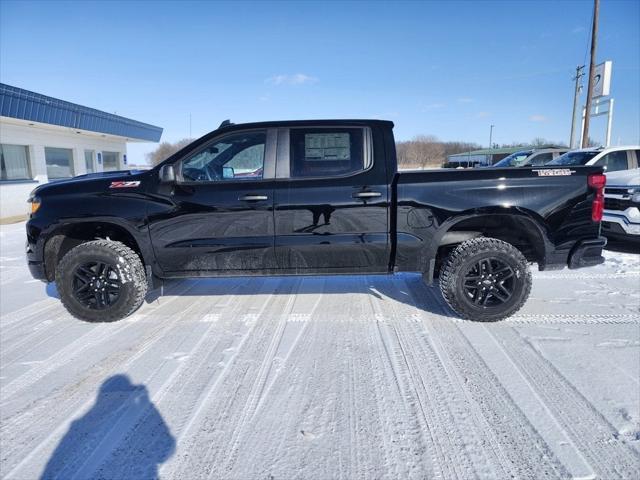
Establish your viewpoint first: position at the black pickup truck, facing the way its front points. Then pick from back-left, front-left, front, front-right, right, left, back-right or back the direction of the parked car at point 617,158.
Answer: back-right

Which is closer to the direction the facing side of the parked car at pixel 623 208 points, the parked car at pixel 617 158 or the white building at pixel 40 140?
the white building

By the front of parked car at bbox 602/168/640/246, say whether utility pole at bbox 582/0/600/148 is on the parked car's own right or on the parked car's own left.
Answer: on the parked car's own right

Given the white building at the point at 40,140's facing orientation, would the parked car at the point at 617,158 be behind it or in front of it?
in front

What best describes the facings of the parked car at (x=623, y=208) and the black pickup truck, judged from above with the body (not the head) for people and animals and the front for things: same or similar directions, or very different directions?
same or similar directions

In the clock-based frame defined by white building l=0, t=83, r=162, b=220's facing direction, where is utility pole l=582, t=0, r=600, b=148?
The utility pole is roughly at 11 o'clock from the white building.

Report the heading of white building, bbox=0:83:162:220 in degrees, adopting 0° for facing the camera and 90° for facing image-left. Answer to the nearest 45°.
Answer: approximately 315°

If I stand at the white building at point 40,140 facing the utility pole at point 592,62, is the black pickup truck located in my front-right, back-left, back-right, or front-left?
front-right

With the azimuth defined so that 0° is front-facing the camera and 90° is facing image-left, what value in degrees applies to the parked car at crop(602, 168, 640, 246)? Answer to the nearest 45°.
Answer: approximately 45°

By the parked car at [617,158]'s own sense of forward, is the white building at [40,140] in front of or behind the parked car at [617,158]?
in front

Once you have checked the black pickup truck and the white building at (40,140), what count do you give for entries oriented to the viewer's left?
1

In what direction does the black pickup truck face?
to the viewer's left
